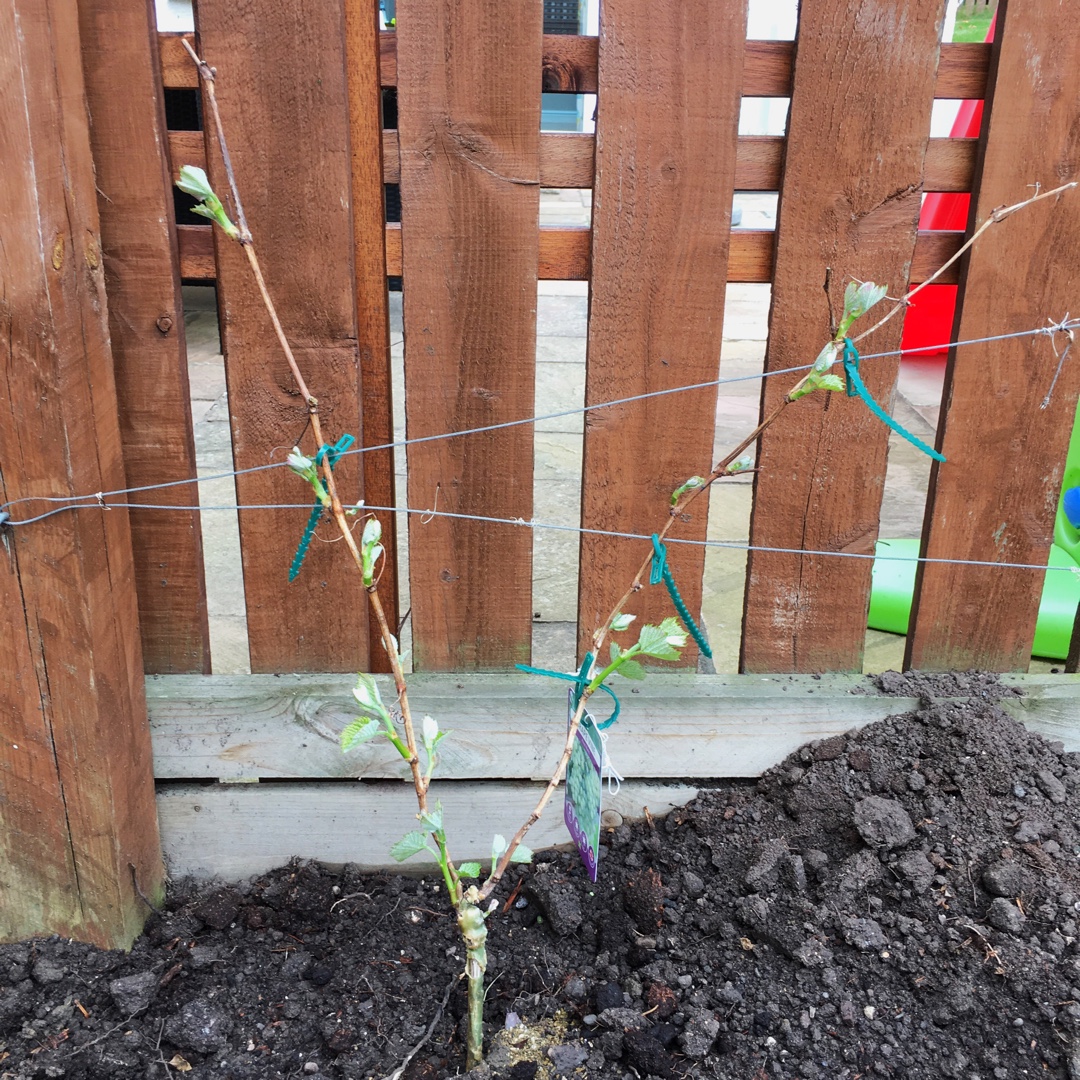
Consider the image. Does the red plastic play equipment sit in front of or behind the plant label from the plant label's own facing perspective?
behind

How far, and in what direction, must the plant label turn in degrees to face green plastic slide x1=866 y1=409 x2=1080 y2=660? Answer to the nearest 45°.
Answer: approximately 180°

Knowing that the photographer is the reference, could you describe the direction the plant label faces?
facing the viewer and to the left of the viewer

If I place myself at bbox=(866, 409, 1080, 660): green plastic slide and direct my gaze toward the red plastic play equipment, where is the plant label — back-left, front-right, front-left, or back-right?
back-left
